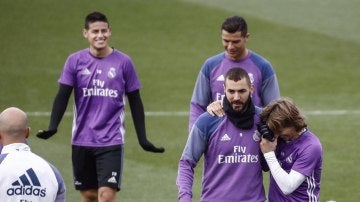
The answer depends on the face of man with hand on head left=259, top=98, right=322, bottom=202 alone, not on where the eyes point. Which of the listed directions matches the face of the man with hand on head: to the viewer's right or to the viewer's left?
to the viewer's left

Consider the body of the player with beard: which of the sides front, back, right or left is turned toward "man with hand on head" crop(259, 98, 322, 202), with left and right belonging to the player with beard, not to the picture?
left

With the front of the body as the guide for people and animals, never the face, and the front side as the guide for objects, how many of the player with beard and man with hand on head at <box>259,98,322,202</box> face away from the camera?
0

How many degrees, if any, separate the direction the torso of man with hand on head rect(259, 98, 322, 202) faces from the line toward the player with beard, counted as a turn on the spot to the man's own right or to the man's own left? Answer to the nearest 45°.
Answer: approximately 45° to the man's own right

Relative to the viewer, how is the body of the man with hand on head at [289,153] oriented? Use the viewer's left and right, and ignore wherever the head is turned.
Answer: facing the viewer and to the left of the viewer

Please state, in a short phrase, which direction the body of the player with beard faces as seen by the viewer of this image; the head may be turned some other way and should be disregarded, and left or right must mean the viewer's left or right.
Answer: facing the viewer
